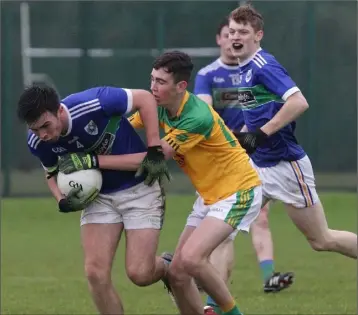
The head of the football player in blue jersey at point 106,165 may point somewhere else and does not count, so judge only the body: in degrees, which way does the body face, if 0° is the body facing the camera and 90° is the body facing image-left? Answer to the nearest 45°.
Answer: approximately 45°

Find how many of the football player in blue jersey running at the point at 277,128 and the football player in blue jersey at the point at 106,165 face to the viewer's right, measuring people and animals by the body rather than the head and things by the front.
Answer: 0

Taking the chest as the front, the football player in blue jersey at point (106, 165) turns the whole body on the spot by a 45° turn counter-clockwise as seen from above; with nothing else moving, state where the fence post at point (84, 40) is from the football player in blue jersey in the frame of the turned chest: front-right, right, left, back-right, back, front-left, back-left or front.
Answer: back

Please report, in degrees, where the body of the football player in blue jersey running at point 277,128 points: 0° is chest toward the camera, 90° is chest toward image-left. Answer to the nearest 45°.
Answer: approximately 45°

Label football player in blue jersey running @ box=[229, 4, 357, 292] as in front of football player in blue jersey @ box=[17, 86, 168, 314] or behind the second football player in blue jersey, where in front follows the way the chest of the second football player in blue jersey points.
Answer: behind
